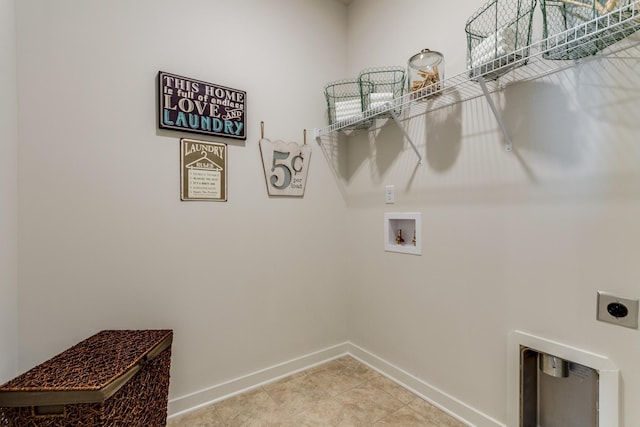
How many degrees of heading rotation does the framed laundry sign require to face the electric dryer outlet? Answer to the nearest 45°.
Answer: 0° — it already faces it

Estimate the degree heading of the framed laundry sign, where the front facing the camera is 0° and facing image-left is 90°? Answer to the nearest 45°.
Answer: approximately 315°

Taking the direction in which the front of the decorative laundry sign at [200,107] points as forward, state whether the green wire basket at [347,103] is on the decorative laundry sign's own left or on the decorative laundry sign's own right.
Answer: on the decorative laundry sign's own left

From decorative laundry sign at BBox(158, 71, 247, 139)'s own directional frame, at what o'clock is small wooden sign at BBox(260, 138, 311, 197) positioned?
The small wooden sign is roughly at 10 o'clock from the decorative laundry sign.
